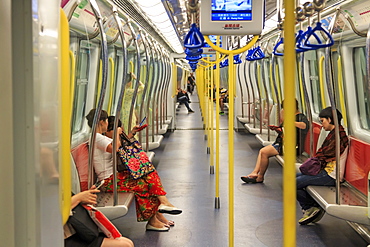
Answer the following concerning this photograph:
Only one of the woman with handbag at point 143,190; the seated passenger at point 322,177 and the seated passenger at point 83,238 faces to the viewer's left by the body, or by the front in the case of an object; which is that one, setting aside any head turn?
the seated passenger at point 322,177

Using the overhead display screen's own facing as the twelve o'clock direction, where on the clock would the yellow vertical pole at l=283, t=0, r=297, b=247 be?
The yellow vertical pole is roughly at 12 o'clock from the overhead display screen.

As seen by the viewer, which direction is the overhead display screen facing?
toward the camera

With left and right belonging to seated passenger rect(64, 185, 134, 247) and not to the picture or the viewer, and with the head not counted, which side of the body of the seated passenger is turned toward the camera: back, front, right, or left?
right

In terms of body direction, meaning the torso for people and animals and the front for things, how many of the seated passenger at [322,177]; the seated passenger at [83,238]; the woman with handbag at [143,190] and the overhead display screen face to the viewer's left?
1

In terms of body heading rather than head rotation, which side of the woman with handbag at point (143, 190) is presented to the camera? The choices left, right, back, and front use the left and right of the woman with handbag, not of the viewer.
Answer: right

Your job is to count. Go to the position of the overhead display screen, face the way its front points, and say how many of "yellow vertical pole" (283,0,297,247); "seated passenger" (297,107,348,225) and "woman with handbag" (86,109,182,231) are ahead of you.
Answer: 1

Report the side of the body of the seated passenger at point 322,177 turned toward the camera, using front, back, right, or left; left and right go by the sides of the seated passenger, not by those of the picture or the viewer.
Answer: left

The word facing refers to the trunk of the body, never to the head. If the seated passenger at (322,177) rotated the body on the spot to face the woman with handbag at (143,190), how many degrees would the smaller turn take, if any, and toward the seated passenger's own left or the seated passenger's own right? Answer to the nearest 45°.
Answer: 0° — they already face them

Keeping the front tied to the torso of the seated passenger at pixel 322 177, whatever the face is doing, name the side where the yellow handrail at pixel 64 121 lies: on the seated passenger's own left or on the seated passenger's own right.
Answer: on the seated passenger's own left

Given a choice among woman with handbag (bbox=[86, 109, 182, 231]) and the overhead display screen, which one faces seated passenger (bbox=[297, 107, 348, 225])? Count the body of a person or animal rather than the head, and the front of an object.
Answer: the woman with handbag

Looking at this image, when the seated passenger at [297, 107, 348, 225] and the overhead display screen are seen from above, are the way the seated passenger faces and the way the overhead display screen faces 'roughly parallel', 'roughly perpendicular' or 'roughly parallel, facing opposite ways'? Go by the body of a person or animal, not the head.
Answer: roughly perpendicular

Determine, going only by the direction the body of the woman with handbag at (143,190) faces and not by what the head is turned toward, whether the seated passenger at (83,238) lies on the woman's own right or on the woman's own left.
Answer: on the woman's own right

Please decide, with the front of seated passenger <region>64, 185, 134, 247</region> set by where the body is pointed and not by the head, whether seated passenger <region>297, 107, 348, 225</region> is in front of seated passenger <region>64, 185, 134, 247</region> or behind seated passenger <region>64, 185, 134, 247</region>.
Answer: in front
